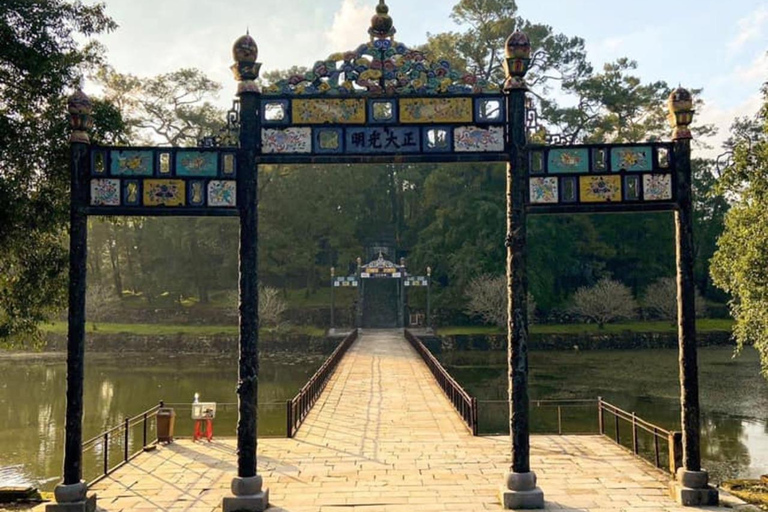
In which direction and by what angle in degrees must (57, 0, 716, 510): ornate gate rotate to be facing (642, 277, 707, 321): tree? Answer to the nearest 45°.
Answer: approximately 135° to its left

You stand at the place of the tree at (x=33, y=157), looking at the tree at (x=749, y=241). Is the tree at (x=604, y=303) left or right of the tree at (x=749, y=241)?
left

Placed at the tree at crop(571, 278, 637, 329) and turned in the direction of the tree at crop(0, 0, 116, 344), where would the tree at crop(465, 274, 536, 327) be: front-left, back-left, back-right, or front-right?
front-right

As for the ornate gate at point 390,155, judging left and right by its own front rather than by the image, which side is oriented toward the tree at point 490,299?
back

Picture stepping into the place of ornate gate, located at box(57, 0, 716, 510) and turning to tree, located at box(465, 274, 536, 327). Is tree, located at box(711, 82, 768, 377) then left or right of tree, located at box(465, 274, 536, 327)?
right

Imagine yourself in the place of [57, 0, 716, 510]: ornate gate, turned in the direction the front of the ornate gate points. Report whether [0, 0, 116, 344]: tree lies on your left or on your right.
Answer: on your right

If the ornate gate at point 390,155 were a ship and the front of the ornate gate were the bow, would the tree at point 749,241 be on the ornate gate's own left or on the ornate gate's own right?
on the ornate gate's own left

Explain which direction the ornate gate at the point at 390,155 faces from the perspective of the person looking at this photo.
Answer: facing the viewer

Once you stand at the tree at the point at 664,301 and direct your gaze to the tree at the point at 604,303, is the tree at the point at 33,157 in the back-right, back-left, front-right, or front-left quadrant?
front-left
